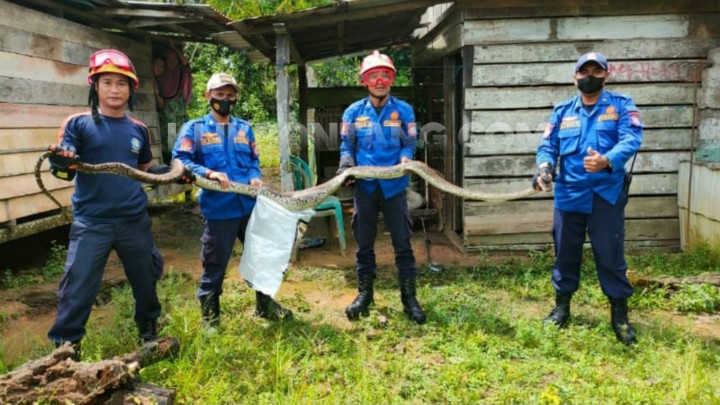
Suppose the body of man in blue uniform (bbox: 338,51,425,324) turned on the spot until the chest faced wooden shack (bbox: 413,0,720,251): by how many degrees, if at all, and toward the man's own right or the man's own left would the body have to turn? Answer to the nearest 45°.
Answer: approximately 135° to the man's own left

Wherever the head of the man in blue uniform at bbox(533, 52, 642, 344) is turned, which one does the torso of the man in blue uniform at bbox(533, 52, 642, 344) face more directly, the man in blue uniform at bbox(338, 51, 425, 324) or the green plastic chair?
the man in blue uniform at bbox(338, 51, 425, 324)

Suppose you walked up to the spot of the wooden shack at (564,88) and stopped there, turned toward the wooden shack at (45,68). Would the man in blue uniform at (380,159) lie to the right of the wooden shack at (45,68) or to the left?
left

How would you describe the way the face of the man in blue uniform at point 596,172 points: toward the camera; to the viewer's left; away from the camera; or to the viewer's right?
toward the camera

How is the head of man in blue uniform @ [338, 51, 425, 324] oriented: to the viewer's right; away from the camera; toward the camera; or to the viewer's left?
toward the camera

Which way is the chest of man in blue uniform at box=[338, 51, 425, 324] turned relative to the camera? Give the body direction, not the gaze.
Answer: toward the camera

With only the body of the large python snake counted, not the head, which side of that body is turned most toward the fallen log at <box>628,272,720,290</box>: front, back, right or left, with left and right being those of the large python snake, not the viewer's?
front

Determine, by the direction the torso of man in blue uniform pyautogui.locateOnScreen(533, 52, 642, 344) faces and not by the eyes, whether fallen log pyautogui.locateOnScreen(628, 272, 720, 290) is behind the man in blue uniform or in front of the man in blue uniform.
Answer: behind

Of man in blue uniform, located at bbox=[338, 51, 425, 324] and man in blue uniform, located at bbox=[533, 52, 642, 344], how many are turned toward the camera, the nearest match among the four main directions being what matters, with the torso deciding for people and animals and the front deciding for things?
2

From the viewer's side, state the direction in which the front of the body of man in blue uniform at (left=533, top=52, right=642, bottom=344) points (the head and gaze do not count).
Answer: toward the camera

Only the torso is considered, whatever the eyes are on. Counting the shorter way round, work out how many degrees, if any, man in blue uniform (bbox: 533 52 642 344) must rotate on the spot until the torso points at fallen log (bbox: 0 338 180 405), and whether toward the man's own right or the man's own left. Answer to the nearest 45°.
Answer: approximately 45° to the man's own right

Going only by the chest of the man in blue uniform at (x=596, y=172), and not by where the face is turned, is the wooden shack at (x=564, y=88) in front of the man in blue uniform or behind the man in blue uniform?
behind

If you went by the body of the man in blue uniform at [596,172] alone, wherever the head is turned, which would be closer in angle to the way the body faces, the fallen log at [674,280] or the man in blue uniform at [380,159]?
the man in blue uniform at [380,159]

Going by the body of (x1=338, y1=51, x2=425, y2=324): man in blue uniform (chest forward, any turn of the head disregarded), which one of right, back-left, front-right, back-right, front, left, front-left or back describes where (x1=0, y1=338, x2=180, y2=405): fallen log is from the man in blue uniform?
front-right
